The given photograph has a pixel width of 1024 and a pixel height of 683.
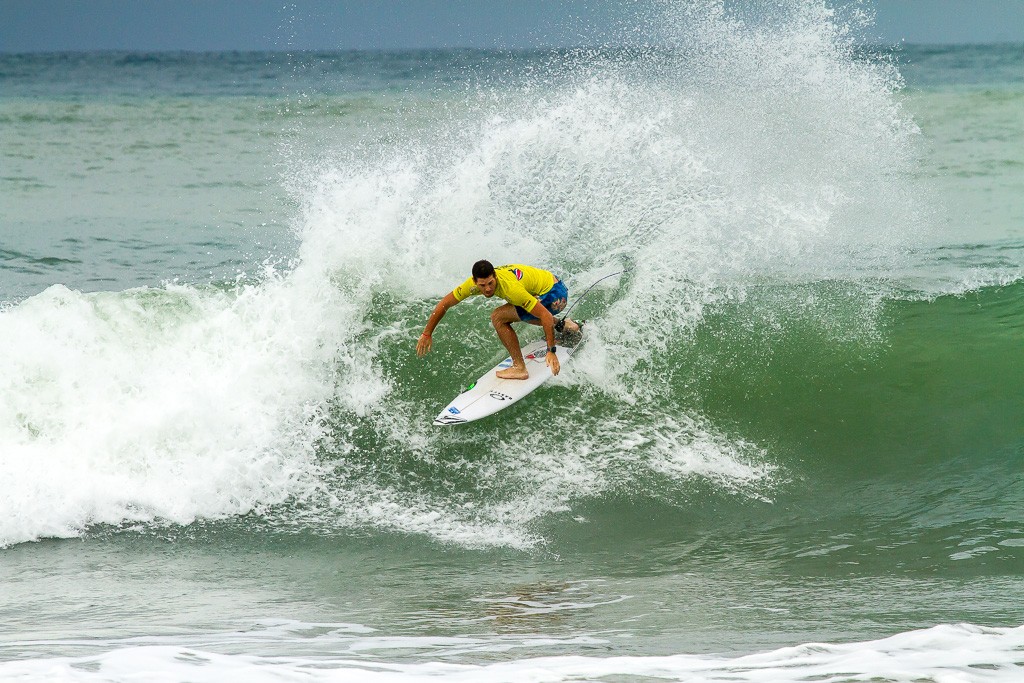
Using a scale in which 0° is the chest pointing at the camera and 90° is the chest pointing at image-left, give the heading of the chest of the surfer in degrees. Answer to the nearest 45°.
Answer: approximately 45°

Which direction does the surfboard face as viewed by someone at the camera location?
facing the viewer and to the left of the viewer
